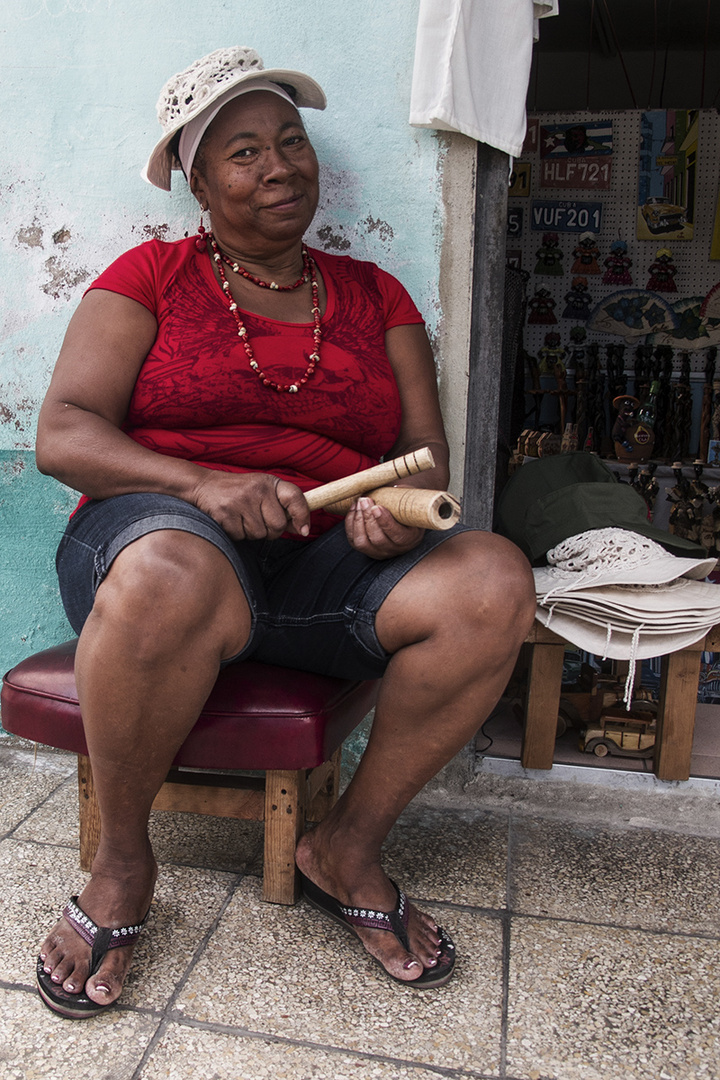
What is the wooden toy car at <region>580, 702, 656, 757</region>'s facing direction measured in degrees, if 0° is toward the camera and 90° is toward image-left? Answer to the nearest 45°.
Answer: approximately 90°

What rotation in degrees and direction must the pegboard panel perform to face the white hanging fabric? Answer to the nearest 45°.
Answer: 0° — it already faces it

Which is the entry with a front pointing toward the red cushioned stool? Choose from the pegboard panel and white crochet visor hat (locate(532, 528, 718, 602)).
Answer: the pegboard panel

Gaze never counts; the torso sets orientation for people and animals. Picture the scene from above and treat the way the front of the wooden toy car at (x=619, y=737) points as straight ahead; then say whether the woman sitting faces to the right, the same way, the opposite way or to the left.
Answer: to the left

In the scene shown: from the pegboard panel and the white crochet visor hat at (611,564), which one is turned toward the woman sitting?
the pegboard panel

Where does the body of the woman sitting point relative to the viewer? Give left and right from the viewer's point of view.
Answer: facing the viewer

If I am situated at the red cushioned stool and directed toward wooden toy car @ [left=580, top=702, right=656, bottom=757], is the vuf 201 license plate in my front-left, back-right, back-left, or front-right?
front-left

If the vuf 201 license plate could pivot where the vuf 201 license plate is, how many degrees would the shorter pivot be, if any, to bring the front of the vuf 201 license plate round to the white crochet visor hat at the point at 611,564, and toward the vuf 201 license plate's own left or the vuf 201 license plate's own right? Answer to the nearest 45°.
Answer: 0° — it already faces it

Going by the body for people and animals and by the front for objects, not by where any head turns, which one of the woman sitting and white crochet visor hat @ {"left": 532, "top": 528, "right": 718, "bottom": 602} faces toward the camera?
the woman sitting

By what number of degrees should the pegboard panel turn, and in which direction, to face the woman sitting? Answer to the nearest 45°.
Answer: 0° — it already faces them

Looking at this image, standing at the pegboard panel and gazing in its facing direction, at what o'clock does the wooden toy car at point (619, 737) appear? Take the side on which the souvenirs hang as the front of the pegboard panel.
The wooden toy car is roughly at 12 o'clock from the pegboard panel.

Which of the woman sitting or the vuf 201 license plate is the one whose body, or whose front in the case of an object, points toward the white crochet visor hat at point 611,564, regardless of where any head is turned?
the vuf 201 license plate

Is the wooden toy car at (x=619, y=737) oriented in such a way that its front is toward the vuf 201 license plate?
no

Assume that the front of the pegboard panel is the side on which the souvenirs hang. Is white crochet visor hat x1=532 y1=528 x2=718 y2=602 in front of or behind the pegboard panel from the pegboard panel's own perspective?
in front

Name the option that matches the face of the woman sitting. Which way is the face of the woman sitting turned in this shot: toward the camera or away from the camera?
toward the camera
